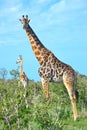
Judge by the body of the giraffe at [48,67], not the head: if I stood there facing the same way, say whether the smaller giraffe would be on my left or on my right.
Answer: on my right

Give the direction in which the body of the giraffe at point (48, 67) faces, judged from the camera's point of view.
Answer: to the viewer's left
